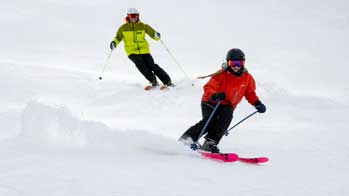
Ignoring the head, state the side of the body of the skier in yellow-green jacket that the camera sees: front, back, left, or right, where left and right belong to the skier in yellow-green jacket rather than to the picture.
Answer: front

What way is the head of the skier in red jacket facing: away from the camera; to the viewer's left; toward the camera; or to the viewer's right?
toward the camera

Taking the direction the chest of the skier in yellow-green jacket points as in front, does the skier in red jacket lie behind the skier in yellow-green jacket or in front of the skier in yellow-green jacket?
in front
